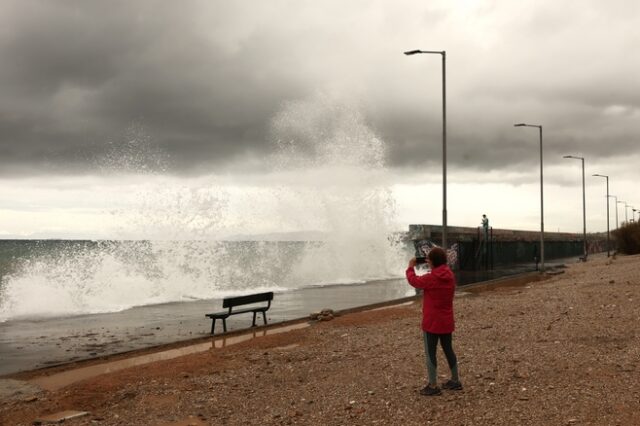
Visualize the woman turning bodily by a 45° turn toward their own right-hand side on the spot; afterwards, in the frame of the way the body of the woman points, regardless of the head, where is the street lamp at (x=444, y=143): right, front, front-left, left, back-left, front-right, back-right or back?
front

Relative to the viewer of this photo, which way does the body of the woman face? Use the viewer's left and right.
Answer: facing away from the viewer and to the left of the viewer
